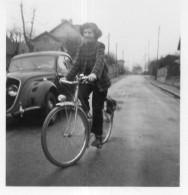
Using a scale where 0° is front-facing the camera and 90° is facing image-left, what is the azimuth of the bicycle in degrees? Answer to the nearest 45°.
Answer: approximately 45°
